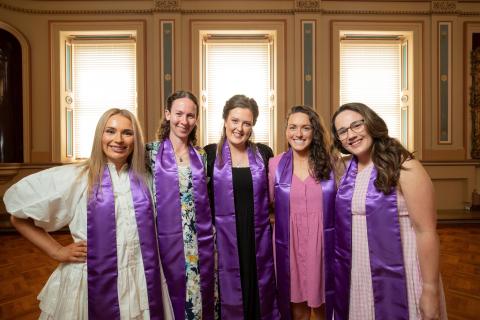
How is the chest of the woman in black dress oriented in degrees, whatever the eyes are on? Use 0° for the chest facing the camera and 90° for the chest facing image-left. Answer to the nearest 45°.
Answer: approximately 0°

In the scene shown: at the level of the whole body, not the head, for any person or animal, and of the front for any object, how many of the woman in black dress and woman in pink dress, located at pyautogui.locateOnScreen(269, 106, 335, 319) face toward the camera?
2

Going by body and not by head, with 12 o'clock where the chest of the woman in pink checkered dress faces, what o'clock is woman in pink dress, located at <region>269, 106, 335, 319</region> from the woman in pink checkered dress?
The woman in pink dress is roughly at 3 o'clock from the woman in pink checkered dress.

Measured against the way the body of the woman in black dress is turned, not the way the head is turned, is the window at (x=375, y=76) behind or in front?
behind

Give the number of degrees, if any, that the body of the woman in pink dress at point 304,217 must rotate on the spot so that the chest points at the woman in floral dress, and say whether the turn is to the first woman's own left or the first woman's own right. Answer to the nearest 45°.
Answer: approximately 90° to the first woman's own right

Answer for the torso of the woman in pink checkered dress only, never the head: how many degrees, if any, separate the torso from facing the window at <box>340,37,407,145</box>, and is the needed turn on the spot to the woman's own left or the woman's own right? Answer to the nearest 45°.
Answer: approximately 135° to the woman's own right
